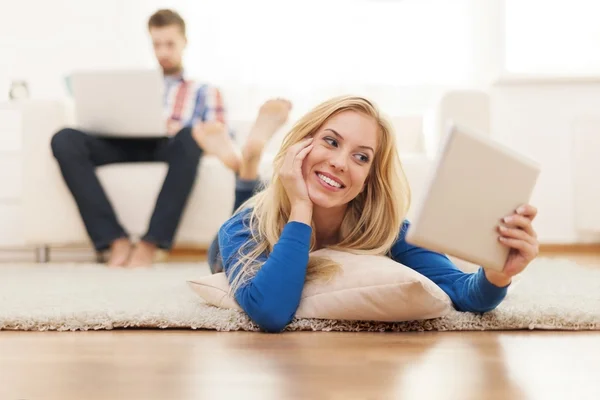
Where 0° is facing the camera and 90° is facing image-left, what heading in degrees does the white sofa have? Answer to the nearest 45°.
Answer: approximately 0°

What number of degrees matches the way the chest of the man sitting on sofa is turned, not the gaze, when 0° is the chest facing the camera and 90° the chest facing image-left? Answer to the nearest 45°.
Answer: approximately 45°

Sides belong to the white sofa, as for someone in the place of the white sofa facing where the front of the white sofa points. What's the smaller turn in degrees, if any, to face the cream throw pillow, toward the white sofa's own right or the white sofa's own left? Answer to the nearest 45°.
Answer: approximately 45° to the white sofa's own left

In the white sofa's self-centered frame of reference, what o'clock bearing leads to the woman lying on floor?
The woman lying on floor is roughly at 11 o'clock from the white sofa.

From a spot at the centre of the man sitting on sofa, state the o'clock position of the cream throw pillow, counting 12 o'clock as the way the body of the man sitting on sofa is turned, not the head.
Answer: The cream throw pillow is roughly at 10 o'clock from the man sitting on sofa.

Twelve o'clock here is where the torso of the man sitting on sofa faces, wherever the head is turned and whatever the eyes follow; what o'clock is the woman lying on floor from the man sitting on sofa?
The woman lying on floor is roughly at 10 o'clock from the man sitting on sofa.
